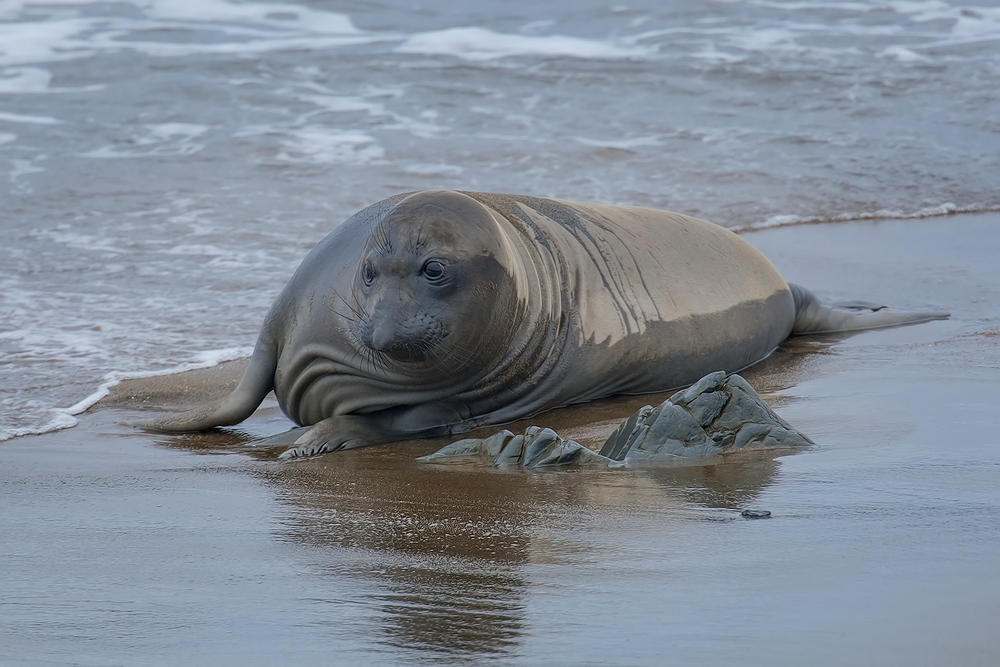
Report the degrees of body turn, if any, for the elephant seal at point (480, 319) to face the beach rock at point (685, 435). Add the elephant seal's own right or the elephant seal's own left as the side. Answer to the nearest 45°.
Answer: approximately 90° to the elephant seal's own left

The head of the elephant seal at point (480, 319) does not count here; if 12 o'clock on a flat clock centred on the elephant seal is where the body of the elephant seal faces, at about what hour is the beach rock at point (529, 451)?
The beach rock is roughly at 10 o'clock from the elephant seal.

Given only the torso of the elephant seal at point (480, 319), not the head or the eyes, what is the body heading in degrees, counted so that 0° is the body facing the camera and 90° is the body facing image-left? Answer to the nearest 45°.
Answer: approximately 45°
